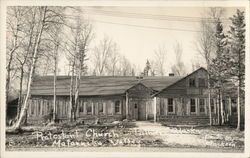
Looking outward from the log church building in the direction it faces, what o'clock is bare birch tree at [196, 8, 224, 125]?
The bare birch tree is roughly at 9 o'clock from the log church building.

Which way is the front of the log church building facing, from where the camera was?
facing the viewer
